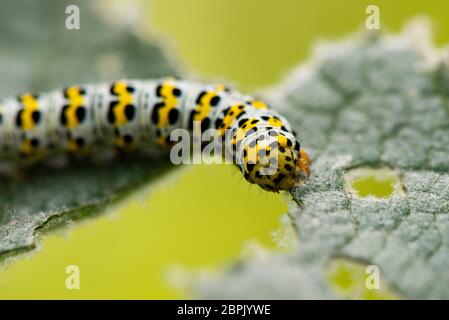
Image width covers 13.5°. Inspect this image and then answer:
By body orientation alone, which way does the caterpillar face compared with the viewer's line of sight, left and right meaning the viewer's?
facing to the right of the viewer

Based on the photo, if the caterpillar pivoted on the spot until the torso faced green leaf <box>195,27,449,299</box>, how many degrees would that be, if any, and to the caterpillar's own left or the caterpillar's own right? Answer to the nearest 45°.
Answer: approximately 45° to the caterpillar's own right
